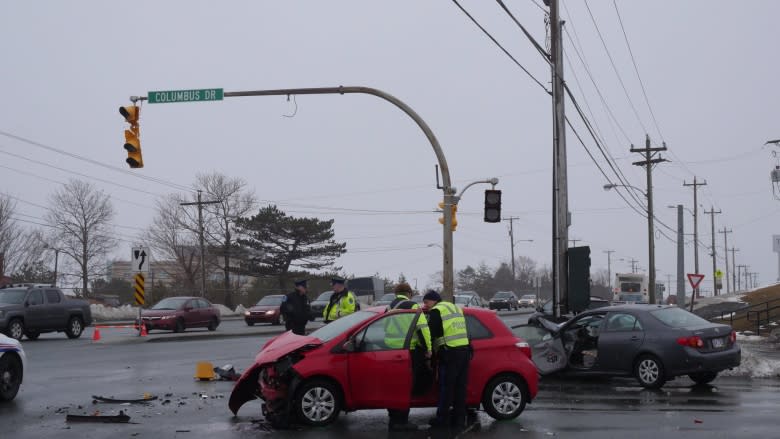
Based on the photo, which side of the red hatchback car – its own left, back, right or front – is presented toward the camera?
left

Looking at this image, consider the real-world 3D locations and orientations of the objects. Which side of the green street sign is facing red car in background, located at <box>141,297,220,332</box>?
back

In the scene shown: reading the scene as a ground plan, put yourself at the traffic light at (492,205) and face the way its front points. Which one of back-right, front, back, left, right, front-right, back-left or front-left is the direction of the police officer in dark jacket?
front-right

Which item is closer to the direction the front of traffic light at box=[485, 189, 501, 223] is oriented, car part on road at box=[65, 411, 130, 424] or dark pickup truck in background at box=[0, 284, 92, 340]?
the car part on road

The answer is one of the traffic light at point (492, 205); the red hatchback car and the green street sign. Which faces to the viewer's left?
the red hatchback car

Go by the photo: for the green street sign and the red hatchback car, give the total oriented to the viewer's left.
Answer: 1

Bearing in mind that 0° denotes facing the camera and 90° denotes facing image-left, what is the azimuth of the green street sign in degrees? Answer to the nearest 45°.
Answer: approximately 0°

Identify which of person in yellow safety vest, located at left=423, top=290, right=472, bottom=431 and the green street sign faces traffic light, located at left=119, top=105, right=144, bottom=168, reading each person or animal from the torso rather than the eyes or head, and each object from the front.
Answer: the person in yellow safety vest
